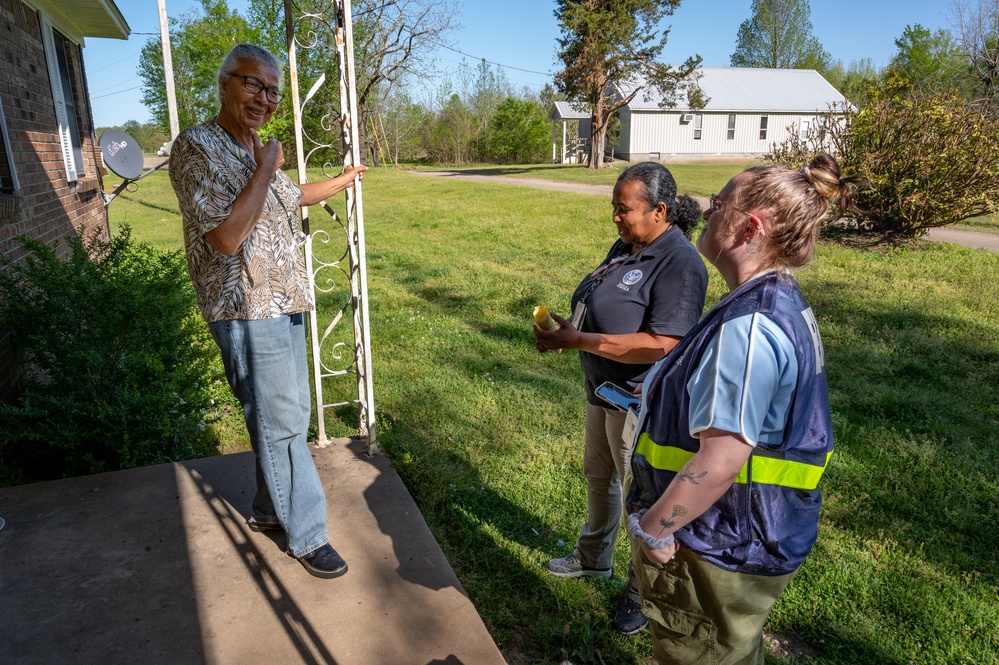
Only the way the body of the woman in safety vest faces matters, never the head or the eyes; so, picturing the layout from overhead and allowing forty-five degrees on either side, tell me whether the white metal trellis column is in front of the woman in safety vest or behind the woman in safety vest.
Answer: in front

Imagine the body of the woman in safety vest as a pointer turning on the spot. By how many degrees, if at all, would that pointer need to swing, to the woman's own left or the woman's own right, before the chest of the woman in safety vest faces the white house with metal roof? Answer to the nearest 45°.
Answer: approximately 90° to the woman's own right

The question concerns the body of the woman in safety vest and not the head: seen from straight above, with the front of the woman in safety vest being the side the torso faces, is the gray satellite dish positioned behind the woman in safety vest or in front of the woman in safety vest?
in front

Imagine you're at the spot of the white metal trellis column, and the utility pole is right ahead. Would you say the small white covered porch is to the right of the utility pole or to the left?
right

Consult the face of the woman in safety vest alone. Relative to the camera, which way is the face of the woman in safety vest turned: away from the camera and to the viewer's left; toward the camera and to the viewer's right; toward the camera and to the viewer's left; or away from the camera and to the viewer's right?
away from the camera and to the viewer's left

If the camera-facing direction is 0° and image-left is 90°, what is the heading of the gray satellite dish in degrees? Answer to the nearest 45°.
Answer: approximately 315°

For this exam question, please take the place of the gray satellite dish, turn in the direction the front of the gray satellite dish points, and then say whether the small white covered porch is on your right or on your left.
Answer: on your left

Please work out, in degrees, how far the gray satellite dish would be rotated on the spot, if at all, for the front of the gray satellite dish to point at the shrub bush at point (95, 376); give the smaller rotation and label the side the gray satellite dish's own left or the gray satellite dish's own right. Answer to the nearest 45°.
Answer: approximately 45° to the gray satellite dish's own right

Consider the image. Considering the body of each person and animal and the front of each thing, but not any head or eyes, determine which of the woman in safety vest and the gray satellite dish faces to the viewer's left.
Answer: the woman in safety vest

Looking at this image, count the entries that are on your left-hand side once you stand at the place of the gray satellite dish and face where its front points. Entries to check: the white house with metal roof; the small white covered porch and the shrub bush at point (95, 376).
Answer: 2

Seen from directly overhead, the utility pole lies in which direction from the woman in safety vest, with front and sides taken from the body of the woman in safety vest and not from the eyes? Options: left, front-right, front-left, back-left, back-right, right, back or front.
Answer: front-right

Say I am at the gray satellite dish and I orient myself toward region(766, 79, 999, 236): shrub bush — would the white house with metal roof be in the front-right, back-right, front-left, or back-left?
front-left

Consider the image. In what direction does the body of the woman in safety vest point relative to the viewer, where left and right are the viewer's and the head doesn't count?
facing to the left of the viewer
